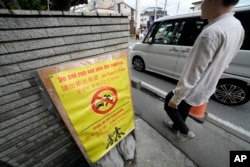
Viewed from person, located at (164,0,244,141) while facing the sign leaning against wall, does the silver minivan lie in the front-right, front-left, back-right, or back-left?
back-right

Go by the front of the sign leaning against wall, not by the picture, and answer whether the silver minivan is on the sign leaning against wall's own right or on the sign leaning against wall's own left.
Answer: on the sign leaning against wall's own left

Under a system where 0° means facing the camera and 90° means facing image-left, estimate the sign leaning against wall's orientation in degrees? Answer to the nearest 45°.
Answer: approximately 315°

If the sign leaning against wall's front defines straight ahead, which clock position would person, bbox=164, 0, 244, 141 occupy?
The person is roughly at 11 o'clock from the sign leaning against wall.

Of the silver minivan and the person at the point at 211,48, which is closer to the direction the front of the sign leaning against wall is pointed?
the person
